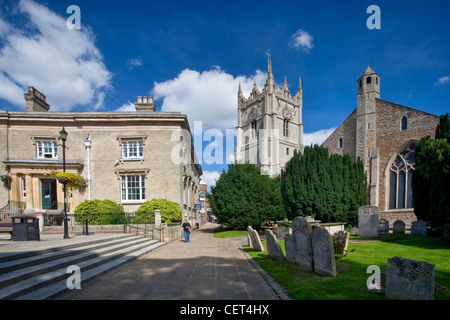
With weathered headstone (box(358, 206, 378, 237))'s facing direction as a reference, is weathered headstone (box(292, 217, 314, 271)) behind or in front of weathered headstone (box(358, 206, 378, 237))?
in front

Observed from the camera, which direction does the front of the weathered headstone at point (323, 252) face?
facing the viewer and to the left of the viewer

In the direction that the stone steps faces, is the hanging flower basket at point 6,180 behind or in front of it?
behind

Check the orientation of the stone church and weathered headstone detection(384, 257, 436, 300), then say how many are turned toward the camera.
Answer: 2

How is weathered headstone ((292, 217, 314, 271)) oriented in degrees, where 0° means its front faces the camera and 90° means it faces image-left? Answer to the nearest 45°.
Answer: approximately 45°

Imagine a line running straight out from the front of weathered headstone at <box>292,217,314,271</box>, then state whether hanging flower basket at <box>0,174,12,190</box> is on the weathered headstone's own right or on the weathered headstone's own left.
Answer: on the weathered headstone's own right

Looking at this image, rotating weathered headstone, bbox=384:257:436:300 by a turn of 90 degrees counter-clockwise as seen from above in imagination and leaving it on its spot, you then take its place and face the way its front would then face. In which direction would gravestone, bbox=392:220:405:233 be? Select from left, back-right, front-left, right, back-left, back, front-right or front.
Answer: left
